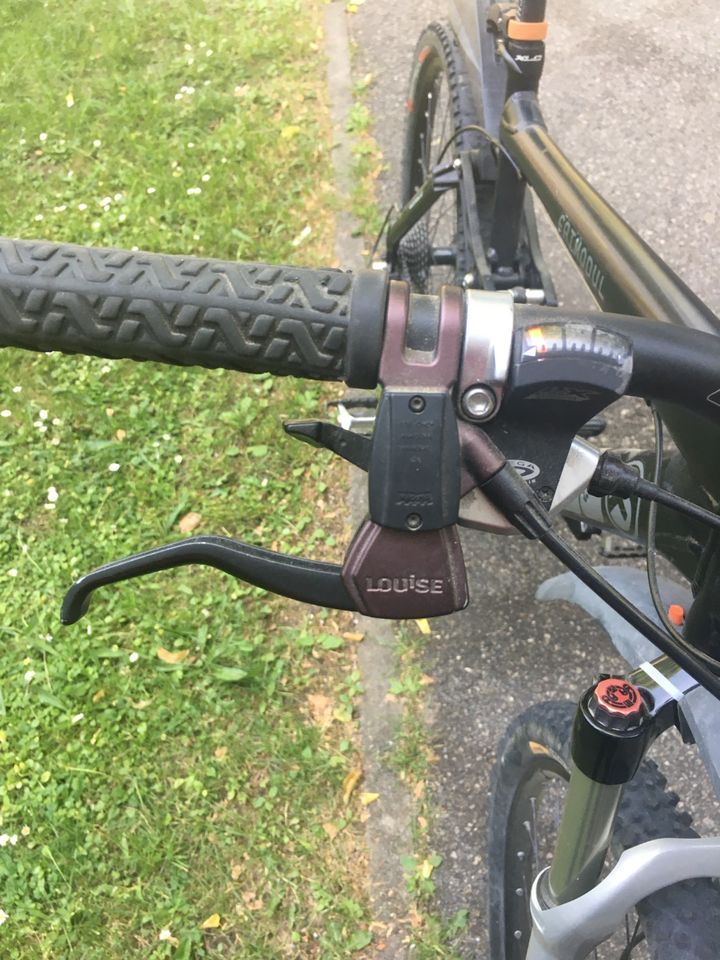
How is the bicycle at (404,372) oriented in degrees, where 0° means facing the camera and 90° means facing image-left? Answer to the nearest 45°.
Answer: approximately 0°
